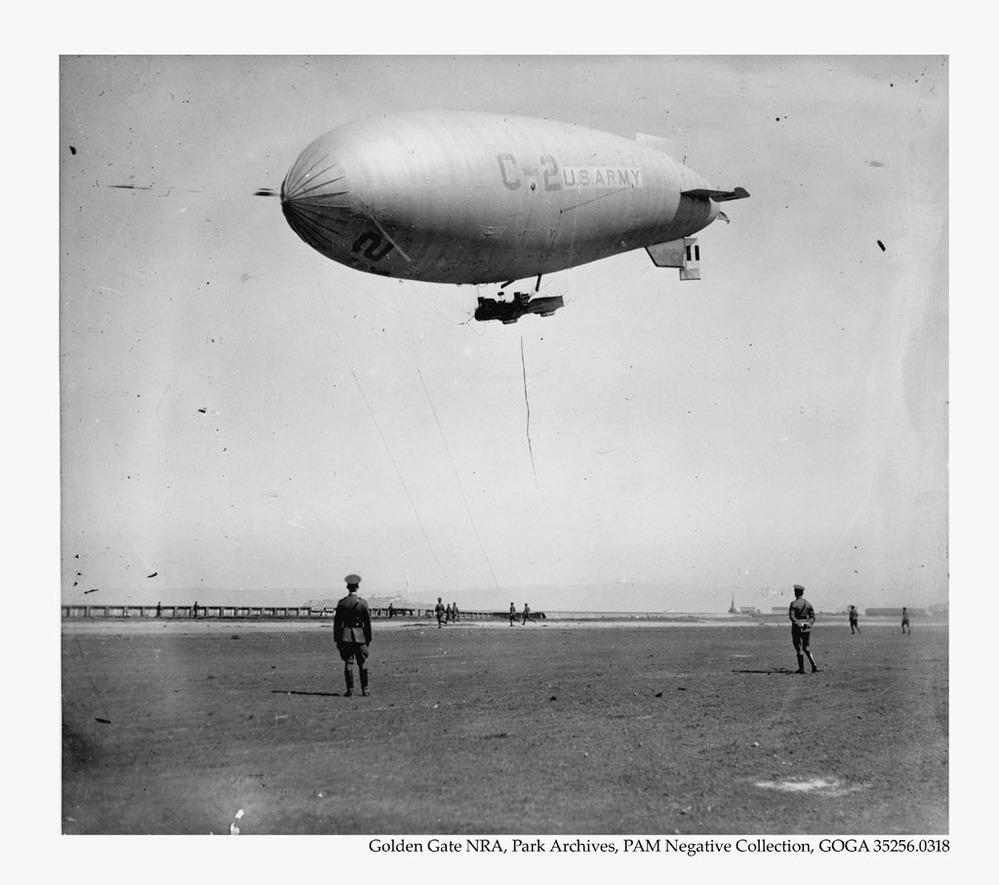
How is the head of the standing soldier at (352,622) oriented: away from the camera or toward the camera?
away from the camera

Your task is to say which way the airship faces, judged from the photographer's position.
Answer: facing the viewer and to the left of the viewer

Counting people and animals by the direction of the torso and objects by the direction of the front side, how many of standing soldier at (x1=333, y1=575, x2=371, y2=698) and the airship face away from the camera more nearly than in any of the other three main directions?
1

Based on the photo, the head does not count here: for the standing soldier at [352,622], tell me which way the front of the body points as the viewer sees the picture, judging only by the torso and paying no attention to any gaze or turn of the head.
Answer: away from the camera

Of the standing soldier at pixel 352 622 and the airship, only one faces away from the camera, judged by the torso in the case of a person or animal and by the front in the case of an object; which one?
the standing soldier
